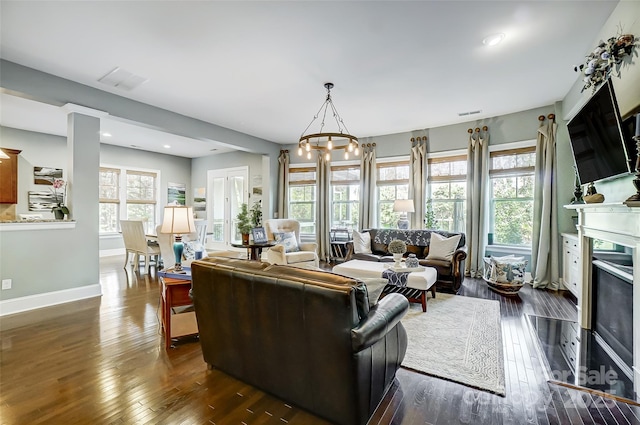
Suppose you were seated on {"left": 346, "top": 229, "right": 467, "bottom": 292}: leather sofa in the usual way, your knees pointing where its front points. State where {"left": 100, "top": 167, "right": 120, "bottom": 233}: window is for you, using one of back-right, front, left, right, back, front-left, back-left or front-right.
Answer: right

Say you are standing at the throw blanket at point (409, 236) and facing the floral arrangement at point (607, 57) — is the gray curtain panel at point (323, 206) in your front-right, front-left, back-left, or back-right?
back-right

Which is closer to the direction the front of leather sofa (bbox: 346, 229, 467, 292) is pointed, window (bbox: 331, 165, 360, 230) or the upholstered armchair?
the upholstered armchair

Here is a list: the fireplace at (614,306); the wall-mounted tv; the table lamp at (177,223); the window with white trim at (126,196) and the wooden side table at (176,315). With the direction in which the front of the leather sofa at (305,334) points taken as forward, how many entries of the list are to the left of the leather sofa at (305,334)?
3

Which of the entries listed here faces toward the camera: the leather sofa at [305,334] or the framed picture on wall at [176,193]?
the framed picture on wall

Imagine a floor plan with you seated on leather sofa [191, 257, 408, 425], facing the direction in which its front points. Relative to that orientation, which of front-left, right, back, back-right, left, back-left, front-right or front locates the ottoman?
front

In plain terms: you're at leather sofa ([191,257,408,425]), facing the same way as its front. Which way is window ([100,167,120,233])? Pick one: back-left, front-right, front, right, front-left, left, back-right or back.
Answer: left

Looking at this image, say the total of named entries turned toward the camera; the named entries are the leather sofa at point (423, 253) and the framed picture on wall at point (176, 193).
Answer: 2

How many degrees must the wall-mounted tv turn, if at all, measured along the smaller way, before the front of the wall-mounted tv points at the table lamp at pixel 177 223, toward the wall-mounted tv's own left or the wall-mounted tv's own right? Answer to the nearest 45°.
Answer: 0° — it already faces it

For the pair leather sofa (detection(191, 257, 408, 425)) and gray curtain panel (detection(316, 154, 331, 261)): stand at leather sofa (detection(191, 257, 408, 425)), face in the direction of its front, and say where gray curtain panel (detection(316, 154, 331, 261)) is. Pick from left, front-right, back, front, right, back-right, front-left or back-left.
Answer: front-left

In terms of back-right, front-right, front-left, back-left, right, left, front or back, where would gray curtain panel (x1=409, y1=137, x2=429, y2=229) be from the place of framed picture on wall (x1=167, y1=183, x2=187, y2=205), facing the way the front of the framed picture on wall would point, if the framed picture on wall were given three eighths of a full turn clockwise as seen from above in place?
back

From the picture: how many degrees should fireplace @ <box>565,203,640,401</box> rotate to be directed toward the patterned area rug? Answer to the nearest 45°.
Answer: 0° — it already faces it

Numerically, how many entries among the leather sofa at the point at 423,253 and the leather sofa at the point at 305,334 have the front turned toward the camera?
1

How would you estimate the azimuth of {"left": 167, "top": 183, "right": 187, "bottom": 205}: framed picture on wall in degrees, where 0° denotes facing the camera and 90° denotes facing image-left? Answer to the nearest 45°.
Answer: approximately 0°

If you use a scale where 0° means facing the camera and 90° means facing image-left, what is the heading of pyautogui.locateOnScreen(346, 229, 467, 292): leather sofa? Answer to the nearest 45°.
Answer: approximately 0°

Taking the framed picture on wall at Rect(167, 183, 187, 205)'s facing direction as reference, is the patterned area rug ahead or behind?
ahead

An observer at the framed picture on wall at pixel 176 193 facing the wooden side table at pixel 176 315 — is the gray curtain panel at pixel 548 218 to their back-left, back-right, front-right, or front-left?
front-left

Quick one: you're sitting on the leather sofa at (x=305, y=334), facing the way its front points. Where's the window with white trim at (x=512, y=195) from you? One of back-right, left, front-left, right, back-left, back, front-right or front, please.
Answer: front
